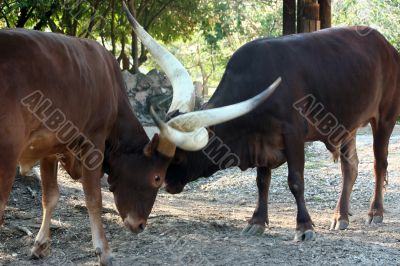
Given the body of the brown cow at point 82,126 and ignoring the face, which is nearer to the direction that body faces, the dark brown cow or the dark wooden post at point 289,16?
the dark brown cow

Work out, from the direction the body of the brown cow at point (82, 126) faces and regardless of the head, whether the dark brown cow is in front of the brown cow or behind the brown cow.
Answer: in front

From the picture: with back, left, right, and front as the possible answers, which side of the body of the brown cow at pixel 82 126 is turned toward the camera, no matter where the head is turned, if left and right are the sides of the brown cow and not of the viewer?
right

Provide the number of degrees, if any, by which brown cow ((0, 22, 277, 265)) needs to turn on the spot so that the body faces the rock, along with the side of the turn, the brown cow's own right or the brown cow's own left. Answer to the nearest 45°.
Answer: approximately 90° to the brown cow's own left

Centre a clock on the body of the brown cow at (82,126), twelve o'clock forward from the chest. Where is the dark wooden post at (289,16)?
The dark wooden post is roughly at 10 o'clock from the brown cow.

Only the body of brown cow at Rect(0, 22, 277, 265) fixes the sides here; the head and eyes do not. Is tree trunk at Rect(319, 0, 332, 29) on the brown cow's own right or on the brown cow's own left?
on the brown cow's own left
